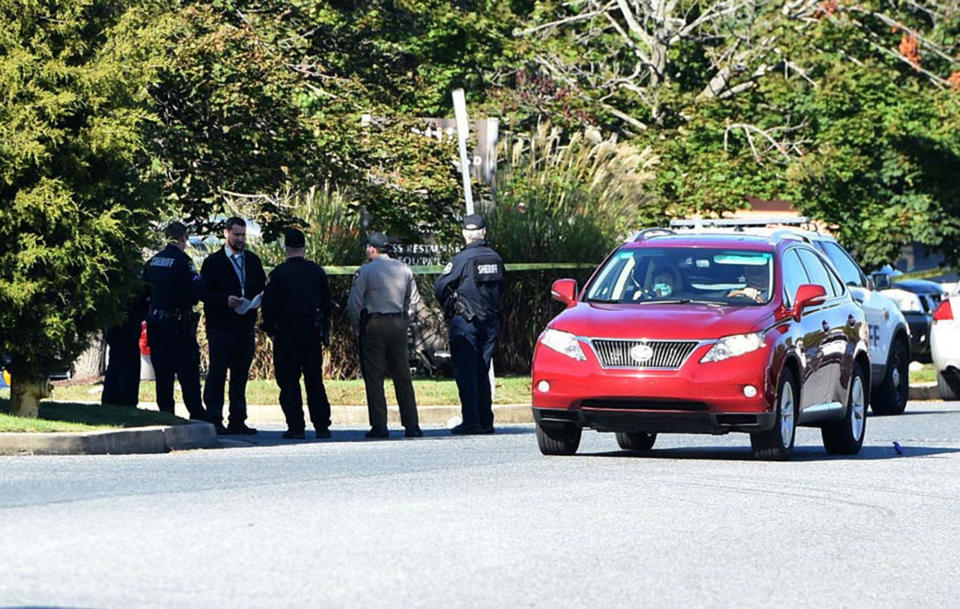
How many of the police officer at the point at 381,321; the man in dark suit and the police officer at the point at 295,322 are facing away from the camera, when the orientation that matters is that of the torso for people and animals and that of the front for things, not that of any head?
2

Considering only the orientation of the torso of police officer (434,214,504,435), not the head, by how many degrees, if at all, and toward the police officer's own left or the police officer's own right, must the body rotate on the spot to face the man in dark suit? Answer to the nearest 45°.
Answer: approximately 45° to the police officer's own left

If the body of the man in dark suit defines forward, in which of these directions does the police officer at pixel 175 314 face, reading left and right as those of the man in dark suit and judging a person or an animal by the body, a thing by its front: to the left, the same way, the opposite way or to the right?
to the left

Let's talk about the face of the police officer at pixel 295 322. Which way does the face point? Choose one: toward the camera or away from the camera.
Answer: away from the camera

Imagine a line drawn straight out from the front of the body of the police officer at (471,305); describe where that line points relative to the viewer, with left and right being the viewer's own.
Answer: facing away from the viewer and to the left of the viewer

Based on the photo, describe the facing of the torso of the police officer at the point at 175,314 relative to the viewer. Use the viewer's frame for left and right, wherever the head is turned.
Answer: facing away from the viewer and to the right of the viewer

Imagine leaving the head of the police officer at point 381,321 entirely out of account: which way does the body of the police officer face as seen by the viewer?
away from the camera

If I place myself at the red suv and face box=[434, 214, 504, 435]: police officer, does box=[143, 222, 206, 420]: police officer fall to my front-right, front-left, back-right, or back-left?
front-left

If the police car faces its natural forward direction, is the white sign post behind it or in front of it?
behind

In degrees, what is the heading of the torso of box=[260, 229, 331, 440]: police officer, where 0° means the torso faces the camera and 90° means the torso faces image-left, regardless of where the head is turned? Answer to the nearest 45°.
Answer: approximately 180°

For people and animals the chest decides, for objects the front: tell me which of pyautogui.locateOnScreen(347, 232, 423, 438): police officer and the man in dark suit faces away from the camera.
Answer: the police officer
